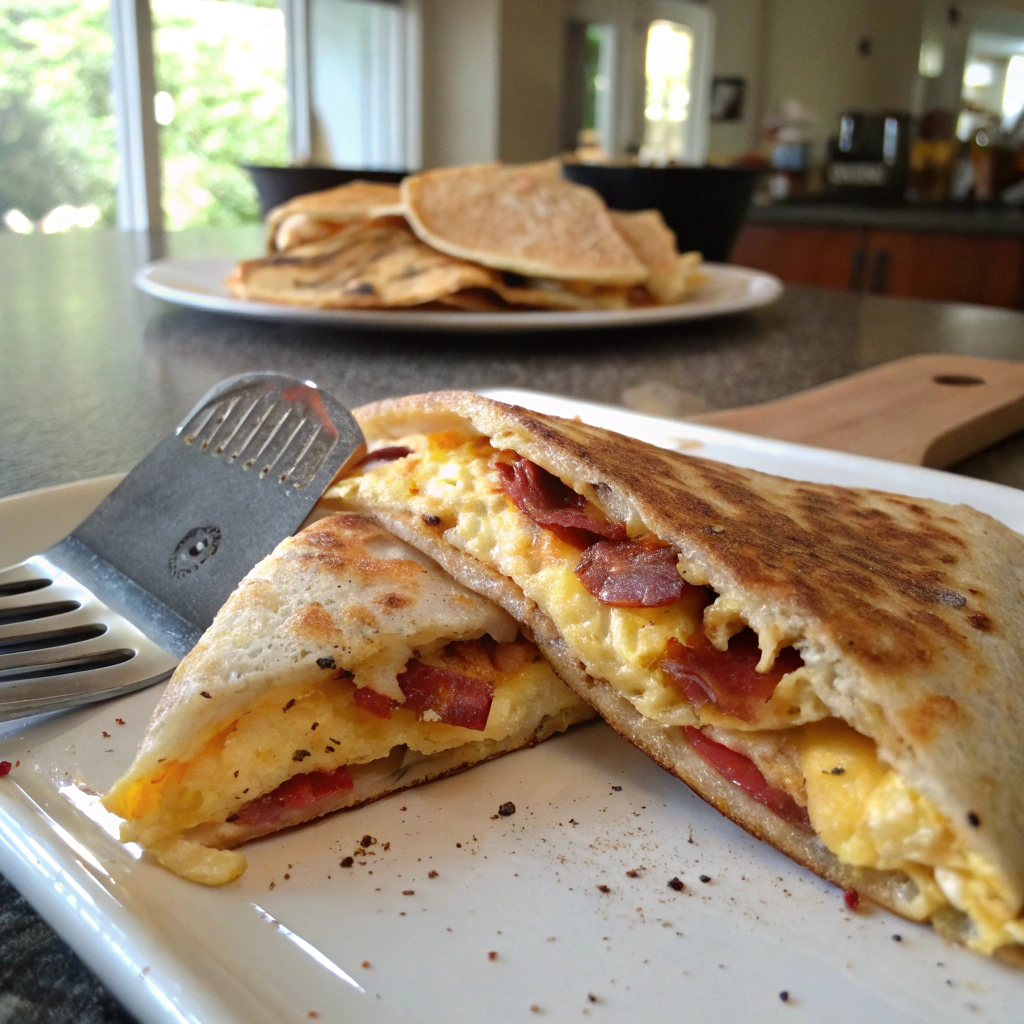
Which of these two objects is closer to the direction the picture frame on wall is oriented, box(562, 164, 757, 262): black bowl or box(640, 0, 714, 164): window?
the black bowl

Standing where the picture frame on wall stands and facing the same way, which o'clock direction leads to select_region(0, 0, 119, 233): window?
The window is roughly at 1 o'clock from the picture frame on wall.

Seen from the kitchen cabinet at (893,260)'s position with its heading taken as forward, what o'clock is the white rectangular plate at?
The white rectangular plate is roughly at 12 o'clock from the kitchen cabinet.

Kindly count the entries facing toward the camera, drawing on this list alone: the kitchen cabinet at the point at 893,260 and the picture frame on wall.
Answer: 2

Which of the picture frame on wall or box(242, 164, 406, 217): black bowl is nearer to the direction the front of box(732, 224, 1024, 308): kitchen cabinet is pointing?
the black bowl

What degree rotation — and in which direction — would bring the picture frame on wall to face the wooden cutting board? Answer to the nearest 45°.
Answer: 0° — it already faces it

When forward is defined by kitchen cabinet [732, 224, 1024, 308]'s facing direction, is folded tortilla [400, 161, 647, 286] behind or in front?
in front

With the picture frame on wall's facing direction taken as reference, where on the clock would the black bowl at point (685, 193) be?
The black bowl is roughly at 12 o'clock from the picture frame on wall.

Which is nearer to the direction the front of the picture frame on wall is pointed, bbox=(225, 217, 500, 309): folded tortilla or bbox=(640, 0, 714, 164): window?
the folded tortilla

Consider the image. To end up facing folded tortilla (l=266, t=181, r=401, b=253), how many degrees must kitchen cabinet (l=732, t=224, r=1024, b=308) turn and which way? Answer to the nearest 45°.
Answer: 0° — it already faces it

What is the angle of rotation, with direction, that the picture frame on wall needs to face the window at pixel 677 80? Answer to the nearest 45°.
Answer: approximately 45° to its right

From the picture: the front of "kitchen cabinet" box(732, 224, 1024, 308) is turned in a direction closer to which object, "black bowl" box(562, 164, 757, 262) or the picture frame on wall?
the black bowl

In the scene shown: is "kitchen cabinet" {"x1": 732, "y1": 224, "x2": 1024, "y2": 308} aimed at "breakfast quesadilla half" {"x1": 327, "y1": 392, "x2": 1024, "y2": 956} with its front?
yes
